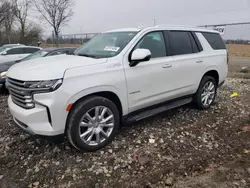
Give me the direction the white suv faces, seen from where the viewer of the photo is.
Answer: facing the viewer and to the left of the viewer

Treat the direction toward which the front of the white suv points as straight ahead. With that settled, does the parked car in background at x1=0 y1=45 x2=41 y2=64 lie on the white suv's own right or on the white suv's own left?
on the white suv's own right
